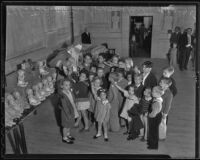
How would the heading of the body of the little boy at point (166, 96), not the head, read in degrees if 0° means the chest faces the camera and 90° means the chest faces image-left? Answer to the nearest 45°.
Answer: approximately 45°

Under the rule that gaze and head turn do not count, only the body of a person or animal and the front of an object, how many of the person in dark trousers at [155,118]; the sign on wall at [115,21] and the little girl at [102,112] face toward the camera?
2

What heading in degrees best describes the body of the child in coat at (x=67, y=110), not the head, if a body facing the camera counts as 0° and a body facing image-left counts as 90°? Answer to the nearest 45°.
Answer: approximately 315°

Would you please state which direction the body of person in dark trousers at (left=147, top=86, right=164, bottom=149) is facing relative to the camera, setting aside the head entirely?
to the viewer's left

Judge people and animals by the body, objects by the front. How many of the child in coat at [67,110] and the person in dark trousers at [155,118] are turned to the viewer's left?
1
